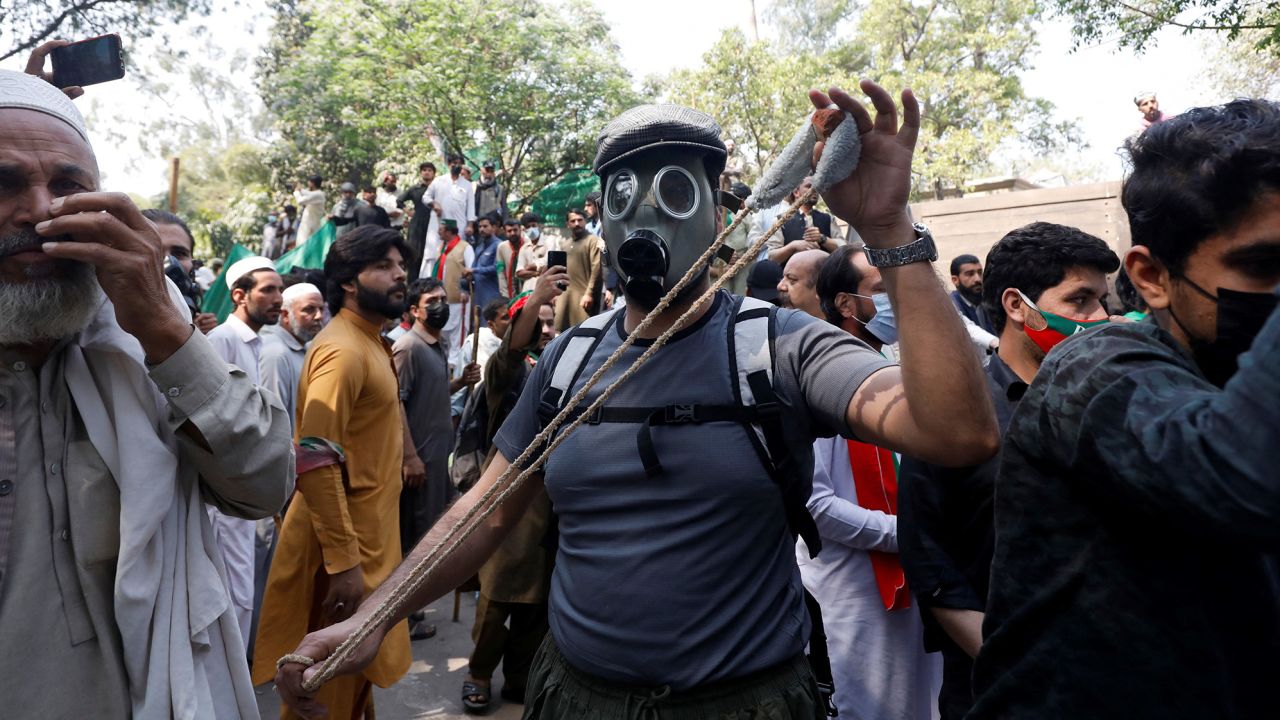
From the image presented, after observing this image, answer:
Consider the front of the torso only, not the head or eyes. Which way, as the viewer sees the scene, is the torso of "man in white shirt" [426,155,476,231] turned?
toward the camera

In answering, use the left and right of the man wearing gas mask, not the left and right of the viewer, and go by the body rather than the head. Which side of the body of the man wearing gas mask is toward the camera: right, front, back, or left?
front

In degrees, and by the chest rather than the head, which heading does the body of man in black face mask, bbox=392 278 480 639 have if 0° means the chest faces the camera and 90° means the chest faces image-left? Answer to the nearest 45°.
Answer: approximately 315°

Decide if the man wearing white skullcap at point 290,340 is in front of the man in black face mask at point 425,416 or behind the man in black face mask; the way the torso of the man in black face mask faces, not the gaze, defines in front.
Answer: behind

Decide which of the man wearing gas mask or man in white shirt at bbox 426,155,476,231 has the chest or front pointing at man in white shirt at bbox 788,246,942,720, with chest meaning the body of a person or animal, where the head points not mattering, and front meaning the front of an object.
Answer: man in white shirt at bbox 426,155,476,231

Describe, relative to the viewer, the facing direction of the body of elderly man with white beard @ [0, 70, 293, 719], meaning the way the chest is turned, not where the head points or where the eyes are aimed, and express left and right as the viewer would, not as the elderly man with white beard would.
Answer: facing the viewer

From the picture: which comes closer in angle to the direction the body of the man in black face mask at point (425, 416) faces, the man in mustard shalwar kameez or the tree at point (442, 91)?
the man in mustard shalwar kameez

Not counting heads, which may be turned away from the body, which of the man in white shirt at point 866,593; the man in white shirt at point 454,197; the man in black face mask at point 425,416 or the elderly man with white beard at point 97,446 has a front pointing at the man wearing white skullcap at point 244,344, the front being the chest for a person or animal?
the man in white shirt at point 454,197

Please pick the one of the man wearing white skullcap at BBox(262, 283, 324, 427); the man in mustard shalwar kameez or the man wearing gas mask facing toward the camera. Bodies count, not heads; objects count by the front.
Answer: the man wearing gas mask

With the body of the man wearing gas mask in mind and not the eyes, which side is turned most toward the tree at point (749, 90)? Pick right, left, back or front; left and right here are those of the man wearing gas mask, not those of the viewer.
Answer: back

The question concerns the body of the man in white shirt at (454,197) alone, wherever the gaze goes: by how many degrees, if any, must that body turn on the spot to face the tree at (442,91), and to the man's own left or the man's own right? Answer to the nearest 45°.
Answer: approximately 180°

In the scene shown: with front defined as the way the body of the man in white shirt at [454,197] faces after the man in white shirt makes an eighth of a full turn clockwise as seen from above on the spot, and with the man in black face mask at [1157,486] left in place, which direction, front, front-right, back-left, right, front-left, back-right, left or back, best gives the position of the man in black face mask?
front-left
